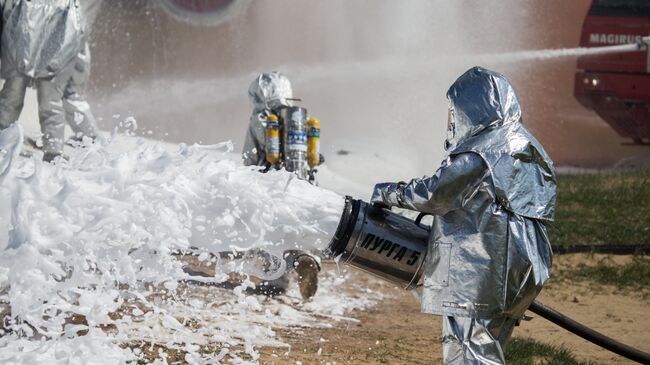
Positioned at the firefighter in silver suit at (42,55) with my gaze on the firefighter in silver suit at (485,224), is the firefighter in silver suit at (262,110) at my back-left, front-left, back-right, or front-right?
front-left

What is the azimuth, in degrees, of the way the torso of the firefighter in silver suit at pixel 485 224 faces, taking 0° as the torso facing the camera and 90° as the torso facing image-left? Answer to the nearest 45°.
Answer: approximately 90°

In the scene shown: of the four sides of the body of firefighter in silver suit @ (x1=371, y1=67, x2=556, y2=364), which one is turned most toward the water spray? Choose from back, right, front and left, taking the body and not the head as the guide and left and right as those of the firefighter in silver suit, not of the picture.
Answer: right

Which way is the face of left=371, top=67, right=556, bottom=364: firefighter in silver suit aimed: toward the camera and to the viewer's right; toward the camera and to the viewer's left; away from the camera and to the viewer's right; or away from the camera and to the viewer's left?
away from the camera and to the viewer's left

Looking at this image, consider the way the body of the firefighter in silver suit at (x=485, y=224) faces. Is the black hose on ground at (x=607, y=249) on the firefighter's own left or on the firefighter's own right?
on the firefighter's own right

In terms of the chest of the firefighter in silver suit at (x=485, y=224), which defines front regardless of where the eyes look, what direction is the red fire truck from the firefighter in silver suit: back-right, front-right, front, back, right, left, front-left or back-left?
right

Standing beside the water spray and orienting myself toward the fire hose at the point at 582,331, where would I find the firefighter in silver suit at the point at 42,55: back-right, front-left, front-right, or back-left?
front-right

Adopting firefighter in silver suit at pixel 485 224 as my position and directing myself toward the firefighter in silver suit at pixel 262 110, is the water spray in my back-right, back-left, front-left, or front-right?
front-right

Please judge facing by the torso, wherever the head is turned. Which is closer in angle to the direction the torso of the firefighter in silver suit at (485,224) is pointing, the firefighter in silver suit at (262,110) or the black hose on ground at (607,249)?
the firefighter in silver suit

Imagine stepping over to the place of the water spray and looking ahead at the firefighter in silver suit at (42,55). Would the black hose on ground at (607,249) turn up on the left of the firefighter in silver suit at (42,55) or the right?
left
